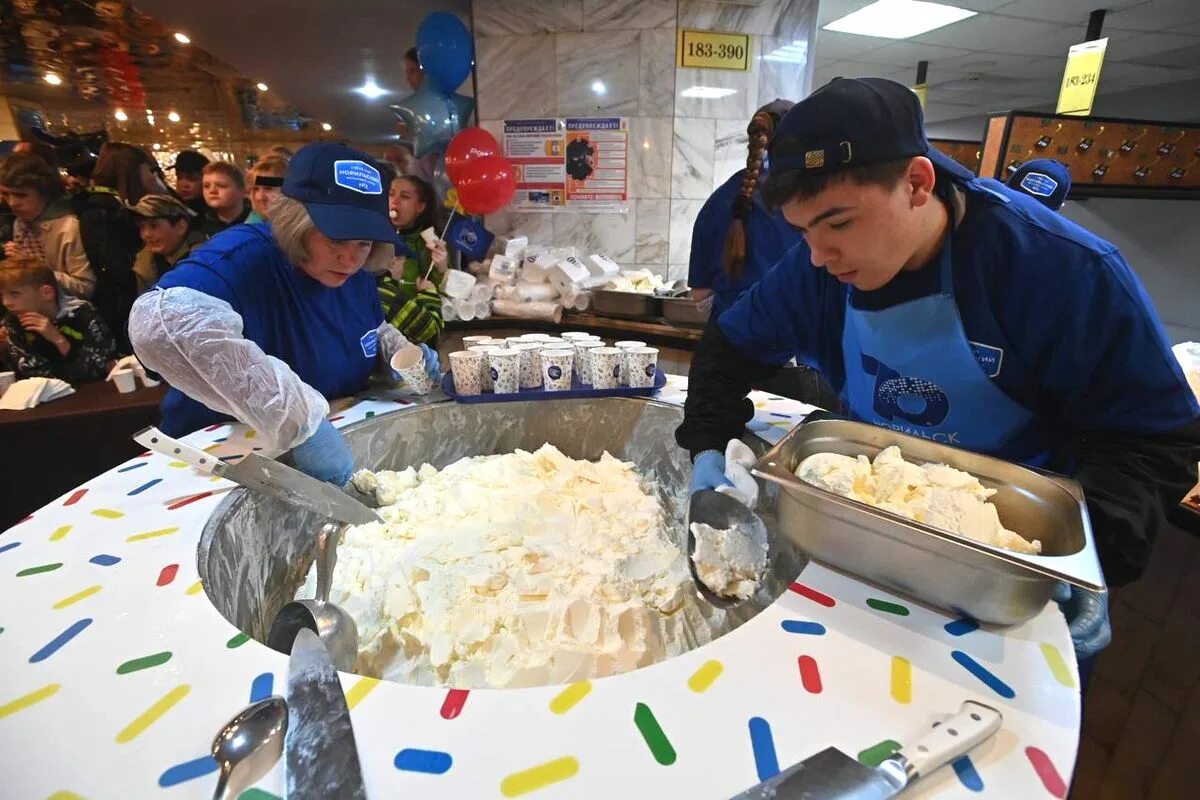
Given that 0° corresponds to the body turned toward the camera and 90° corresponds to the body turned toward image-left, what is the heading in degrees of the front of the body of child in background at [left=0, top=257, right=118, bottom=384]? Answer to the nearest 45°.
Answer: approximately 45°

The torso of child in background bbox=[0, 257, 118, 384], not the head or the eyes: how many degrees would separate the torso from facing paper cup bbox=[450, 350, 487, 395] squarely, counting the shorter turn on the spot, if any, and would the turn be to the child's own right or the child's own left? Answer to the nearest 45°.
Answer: approximately 45° to the child's own left

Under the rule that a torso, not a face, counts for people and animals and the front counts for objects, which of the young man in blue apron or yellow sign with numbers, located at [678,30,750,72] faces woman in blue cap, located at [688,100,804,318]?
the yellow sign with numbers

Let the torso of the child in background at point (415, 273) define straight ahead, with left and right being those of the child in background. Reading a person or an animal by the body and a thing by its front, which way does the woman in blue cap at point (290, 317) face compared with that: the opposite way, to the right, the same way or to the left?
to the left

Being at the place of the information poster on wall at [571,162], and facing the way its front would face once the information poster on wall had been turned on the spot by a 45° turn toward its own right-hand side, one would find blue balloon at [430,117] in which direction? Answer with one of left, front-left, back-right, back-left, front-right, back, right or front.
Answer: front-right

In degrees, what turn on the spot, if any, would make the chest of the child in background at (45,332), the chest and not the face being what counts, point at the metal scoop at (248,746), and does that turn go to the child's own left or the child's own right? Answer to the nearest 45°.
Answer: approximately 45° to the child's own left

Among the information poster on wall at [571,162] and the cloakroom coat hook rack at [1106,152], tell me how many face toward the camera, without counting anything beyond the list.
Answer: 2

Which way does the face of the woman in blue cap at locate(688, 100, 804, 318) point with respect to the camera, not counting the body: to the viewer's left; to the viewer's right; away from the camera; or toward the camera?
away from the camera

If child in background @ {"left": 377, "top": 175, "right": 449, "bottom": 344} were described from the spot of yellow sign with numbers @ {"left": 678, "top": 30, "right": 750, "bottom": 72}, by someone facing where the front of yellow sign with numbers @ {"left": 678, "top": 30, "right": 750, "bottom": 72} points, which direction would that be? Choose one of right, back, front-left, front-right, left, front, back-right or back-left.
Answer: front-right

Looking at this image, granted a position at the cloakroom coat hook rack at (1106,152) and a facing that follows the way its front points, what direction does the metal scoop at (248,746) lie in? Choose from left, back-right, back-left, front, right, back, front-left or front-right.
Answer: front

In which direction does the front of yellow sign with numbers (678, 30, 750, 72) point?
toward the camera

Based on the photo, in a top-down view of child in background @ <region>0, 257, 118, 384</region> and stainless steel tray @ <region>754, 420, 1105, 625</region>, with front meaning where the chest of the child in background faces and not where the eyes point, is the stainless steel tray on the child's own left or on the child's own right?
on the child's own left

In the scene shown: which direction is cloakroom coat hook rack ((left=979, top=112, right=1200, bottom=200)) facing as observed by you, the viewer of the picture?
facing the viewer

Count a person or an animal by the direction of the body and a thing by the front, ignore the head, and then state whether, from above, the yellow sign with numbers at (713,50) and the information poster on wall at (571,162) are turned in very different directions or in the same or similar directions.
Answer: same or similar directions

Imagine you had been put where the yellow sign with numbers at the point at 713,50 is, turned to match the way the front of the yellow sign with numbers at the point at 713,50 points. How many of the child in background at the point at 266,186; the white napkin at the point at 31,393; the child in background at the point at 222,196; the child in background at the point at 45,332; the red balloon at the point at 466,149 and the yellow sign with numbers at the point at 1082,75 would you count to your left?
1

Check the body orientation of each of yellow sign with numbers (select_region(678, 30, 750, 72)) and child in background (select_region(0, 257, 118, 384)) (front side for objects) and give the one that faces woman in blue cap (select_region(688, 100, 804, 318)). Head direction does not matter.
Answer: the yellow sign with numbers

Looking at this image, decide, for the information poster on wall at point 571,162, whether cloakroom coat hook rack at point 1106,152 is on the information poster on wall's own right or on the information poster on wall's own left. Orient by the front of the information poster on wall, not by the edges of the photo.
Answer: on the information poster on wall's own left

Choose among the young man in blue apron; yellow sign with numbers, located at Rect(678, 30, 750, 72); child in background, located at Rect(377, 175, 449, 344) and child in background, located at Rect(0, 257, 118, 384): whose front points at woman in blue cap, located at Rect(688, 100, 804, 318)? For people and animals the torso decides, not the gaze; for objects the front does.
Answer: the yellow sign with numbers

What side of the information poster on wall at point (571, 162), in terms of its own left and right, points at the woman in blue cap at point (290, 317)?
front

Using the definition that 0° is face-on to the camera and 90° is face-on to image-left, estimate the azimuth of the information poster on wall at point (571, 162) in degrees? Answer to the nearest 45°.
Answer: approximately 0°
